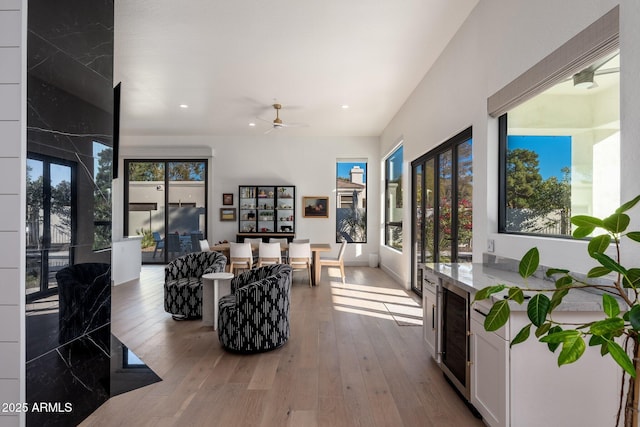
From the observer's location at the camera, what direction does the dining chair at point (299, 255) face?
facing away from the viewer

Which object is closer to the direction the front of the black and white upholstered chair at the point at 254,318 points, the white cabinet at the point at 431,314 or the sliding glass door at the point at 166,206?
the sliding glass door

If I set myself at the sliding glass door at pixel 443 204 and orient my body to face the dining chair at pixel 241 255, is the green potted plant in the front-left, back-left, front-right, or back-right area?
back-left

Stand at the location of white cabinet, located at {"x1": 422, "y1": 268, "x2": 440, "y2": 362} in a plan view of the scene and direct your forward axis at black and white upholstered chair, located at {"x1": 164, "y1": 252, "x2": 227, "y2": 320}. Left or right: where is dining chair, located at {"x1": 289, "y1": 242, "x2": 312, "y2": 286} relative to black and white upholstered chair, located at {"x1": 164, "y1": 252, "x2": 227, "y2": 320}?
right

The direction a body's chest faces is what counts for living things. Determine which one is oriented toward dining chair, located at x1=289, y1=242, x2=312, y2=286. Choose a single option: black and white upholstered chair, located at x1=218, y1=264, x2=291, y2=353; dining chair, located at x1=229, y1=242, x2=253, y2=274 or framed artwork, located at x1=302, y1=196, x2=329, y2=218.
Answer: the framed artwork

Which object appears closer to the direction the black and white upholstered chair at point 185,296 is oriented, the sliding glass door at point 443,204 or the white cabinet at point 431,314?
the white cabinet

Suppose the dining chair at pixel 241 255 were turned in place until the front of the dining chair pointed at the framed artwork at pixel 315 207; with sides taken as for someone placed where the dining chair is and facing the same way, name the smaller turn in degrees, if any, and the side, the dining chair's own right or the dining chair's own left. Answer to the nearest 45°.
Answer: approximately 45° to the dining chair's own right

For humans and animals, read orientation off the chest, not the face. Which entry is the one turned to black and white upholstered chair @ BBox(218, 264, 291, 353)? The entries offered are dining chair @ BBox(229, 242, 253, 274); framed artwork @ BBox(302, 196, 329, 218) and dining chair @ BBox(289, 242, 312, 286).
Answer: the framed artwork

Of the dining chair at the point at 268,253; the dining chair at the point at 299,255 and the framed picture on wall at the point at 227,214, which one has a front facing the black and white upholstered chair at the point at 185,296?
the framed picture on wall

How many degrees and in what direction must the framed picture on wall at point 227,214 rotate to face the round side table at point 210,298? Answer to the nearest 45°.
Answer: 0° — it already faces it

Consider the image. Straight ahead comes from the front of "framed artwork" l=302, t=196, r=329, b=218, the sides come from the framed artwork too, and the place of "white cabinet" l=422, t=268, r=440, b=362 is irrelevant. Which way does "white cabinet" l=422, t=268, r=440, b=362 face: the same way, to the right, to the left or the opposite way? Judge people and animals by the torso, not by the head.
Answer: to the right

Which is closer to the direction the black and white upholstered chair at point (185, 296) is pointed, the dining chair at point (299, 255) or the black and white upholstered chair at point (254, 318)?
the black and white upholstered chair

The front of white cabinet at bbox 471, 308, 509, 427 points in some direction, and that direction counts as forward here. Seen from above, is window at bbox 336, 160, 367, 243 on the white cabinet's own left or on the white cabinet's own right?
on the white cabinet's own right

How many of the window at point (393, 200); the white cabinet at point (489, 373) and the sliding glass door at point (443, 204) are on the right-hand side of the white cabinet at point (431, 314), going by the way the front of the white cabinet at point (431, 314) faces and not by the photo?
2

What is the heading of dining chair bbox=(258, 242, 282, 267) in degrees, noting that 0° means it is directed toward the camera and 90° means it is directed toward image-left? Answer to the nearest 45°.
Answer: approximately 180°

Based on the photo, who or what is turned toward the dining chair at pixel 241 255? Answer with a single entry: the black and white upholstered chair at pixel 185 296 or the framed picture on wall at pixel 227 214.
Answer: the framed picture on wall
